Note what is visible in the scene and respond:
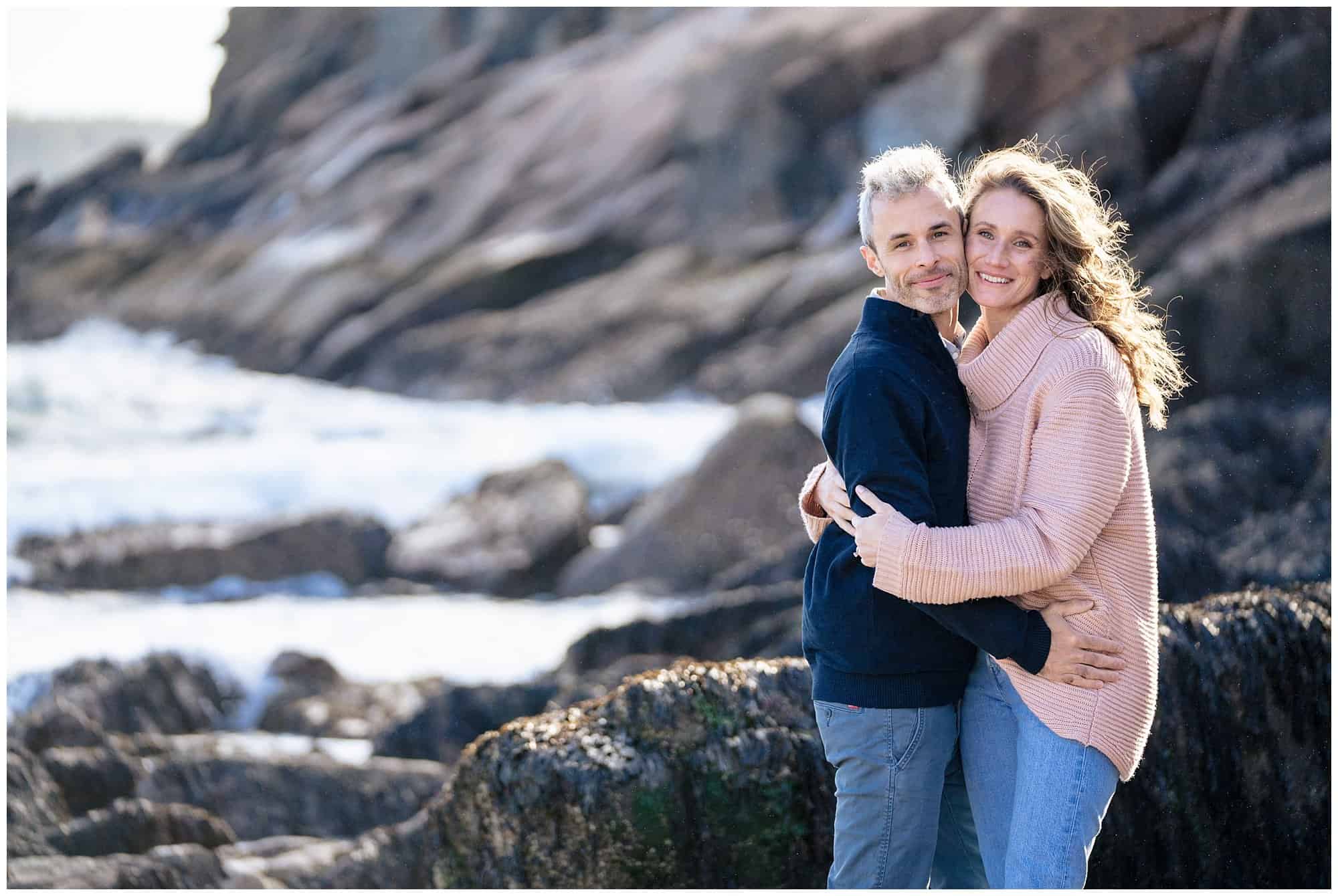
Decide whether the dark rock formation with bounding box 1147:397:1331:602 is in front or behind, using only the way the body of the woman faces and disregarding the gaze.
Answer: behind

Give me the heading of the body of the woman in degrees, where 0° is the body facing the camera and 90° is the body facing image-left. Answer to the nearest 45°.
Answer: approximately 45°

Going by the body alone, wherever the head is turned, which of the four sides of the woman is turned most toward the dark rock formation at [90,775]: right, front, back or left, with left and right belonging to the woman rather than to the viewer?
right

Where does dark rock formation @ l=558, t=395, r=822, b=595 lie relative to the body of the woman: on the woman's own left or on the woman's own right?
on the woman's own right

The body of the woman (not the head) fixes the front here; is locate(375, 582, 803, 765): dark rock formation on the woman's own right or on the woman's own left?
on the woman's own right

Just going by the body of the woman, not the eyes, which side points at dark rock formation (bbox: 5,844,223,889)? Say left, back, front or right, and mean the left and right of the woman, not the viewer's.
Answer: right

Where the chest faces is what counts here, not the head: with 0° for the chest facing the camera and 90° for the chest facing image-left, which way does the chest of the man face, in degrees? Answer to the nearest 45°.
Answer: approximately 270°

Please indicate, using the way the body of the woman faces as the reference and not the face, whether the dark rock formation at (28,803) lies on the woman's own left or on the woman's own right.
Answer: on the woman's own right
